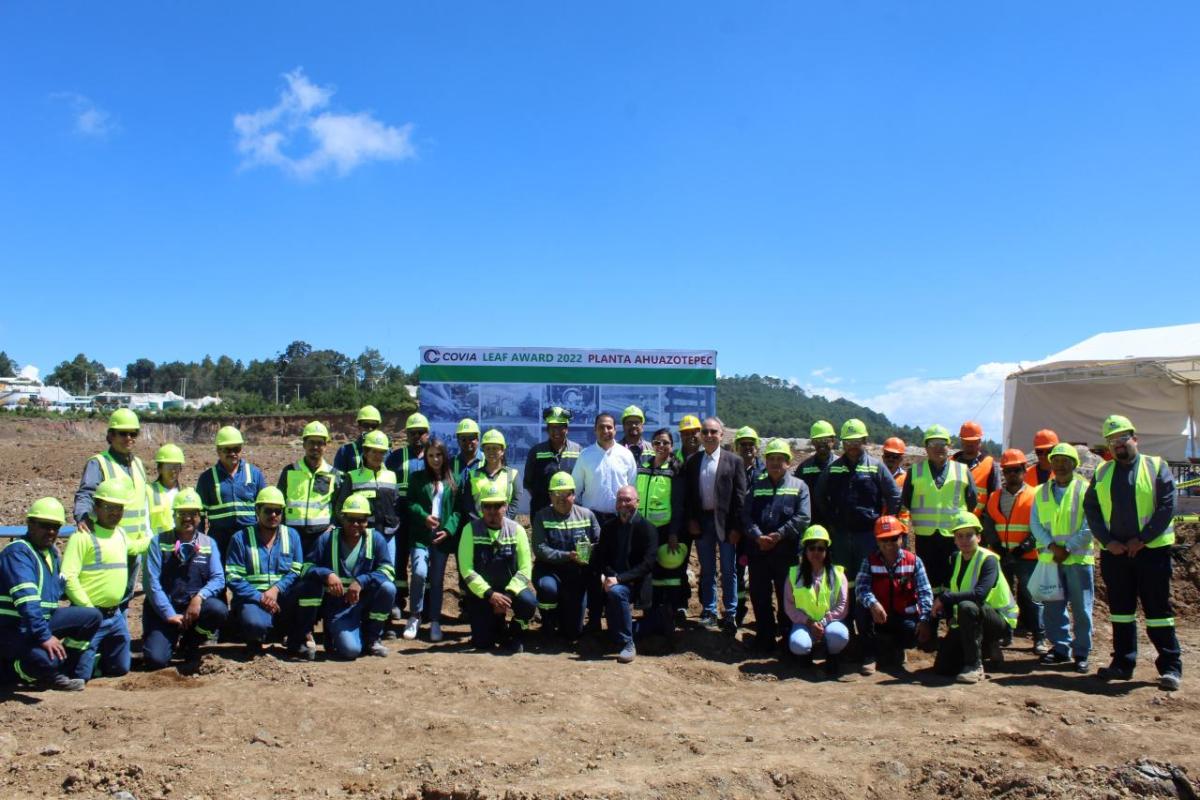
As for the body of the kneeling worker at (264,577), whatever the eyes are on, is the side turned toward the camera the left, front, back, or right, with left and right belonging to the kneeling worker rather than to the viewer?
front

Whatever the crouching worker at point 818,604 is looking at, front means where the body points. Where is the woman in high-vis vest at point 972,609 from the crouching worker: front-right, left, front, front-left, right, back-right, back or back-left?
left

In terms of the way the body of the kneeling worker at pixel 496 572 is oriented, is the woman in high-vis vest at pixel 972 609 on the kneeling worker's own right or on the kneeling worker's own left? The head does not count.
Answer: on the kneeling worker's own left

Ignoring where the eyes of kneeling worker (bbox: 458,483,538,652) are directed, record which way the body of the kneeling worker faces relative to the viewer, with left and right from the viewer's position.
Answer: facing the viewer

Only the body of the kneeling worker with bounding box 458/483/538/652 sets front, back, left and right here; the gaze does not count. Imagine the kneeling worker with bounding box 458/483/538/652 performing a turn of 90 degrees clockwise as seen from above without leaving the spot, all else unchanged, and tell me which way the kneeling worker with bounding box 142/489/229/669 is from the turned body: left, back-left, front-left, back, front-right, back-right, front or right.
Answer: front

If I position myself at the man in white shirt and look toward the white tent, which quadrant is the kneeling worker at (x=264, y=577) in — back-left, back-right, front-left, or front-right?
back-left

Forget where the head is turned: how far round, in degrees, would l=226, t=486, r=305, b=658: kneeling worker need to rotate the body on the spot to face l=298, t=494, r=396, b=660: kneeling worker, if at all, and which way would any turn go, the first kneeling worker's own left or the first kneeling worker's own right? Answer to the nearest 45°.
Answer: approximately 90° to the first kneeling worker's own left

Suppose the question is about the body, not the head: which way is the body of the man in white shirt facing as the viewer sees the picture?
toward the camera

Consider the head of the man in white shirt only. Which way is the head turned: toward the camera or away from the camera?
toward the camera

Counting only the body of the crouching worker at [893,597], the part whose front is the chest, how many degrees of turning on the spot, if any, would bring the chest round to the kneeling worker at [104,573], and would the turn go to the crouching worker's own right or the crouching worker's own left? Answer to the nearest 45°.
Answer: approximately 45° to the crouching worker's own right

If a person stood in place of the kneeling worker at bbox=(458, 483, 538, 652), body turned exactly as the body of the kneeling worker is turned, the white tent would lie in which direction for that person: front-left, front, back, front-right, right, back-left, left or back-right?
back-left

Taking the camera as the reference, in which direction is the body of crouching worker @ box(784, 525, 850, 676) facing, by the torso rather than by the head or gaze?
toward the camera
